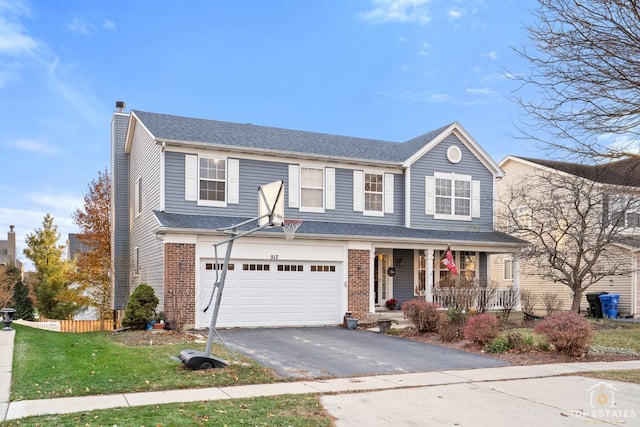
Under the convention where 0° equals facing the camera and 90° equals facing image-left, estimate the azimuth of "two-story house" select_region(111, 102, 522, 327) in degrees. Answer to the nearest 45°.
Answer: approximately 315°

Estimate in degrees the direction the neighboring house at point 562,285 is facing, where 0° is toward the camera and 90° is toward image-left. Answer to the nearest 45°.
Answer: approximately 315°

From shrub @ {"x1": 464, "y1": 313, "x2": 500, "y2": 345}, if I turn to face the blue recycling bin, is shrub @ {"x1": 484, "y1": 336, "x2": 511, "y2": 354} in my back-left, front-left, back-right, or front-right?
back-right

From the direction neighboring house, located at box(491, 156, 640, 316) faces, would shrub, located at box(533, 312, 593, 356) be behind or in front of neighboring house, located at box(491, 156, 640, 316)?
in front

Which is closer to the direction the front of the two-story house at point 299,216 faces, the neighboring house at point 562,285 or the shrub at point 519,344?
the shrub

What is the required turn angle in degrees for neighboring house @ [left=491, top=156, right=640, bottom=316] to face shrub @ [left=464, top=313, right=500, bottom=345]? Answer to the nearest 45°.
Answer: approximately 45° to its right

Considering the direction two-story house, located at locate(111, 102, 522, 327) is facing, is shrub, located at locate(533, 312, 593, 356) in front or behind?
in front

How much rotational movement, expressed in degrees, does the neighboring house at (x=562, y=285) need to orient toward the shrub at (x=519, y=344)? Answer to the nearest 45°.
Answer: approximately 45° to its right

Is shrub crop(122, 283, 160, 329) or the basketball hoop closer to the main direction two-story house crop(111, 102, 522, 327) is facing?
the basketball hoop

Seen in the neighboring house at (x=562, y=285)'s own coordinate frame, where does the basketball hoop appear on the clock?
The basketball hoop is roughly at 2 o'clock from the neighboring house.

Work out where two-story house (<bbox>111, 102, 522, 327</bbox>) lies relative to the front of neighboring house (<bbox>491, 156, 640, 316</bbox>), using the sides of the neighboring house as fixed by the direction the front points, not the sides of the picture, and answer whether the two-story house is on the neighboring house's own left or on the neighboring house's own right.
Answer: on the neighboring house's own right

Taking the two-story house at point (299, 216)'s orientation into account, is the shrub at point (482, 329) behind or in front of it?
in front

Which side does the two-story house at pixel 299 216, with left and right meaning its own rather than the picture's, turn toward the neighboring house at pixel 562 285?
left

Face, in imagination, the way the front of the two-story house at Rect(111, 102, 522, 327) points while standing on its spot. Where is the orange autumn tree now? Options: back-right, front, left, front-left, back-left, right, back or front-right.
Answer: back

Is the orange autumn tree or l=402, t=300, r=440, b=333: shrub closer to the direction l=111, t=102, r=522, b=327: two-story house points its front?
the shrub

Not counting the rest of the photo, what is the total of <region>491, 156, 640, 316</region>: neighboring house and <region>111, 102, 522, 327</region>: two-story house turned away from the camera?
0
